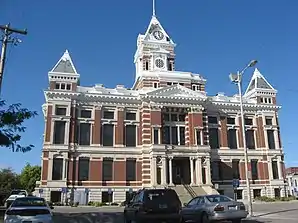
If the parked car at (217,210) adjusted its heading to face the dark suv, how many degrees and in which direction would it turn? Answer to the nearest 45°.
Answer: approximately 90° to its left

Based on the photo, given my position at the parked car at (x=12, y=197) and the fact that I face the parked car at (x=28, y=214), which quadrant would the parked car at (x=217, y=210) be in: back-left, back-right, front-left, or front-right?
front-left

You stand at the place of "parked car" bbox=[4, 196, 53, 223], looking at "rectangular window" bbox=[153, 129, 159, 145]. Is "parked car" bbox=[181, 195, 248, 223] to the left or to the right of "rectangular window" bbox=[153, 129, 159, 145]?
right

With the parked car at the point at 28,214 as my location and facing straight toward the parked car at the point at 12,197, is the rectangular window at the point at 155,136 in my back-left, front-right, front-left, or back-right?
front-right

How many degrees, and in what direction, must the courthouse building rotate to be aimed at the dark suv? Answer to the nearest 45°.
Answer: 0° — it already faces it

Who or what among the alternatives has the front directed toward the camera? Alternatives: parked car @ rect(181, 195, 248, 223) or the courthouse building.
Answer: the courthouse building

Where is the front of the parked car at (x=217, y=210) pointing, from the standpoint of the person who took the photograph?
facing away from the viewer and to the left of the viewer

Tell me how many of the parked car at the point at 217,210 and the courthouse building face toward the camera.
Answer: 1

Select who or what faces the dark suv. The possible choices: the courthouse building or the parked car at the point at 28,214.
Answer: the courthouse building

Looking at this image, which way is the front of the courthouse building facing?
toward the camera

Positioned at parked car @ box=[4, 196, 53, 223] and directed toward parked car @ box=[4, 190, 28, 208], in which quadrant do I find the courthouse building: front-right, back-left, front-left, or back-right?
front-right

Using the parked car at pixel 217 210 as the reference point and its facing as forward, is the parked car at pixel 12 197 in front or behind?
in front
